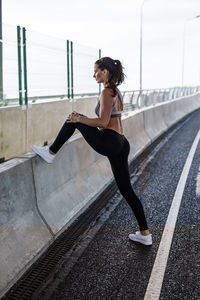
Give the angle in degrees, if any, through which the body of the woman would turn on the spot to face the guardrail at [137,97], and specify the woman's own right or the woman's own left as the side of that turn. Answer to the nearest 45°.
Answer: approximately 90° to the woman's own right

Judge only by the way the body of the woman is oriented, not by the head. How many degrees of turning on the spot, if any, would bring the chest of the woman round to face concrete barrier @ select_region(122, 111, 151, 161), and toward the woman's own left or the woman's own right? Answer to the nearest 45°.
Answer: approximately 90° to the woman's own right

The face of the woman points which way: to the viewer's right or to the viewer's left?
to the viewer's left

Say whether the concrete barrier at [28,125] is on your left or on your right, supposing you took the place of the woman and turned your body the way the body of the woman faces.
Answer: on your right

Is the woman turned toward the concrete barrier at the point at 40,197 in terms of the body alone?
yes

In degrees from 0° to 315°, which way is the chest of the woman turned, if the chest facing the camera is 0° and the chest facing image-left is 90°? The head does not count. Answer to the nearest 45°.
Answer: approximately 90°
